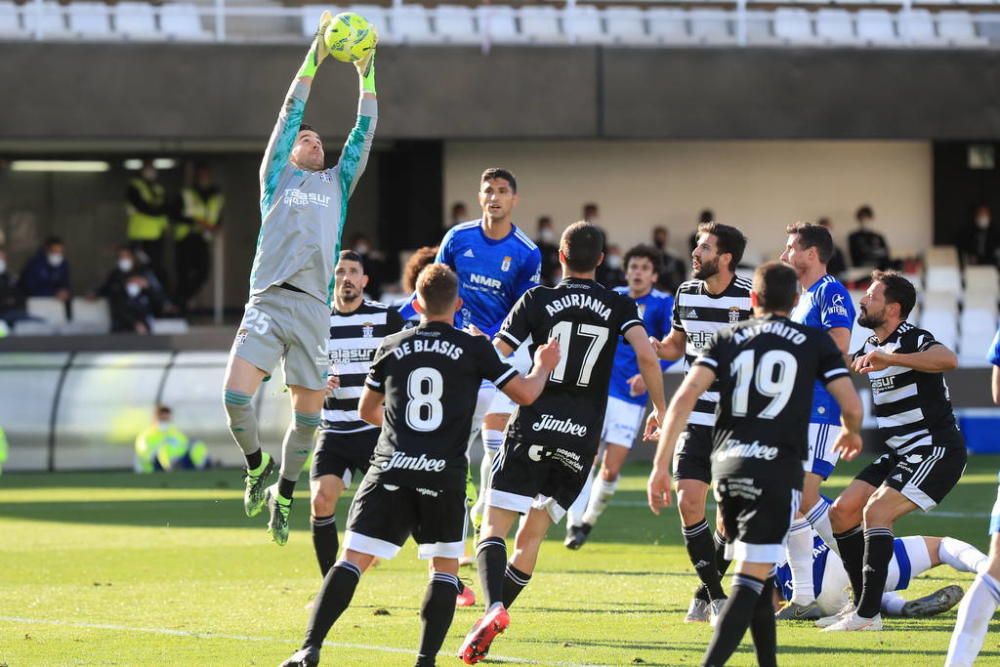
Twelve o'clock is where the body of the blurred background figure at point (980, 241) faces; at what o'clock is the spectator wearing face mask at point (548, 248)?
The spectator wearing face mask is roughly at 2 o'clock from the blurred background figure.

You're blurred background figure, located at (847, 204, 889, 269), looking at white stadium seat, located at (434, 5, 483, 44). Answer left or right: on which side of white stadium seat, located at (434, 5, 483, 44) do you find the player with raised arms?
left

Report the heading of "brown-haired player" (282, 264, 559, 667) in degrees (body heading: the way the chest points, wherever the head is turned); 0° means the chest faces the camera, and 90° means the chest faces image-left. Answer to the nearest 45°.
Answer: approximately 180°

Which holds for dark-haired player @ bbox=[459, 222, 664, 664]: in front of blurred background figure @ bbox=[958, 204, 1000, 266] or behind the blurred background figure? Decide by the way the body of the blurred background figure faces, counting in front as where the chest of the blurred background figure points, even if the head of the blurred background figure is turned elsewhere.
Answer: in front

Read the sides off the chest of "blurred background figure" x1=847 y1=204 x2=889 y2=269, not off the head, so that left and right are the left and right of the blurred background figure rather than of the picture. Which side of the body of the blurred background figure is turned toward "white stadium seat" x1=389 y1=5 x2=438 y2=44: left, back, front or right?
right

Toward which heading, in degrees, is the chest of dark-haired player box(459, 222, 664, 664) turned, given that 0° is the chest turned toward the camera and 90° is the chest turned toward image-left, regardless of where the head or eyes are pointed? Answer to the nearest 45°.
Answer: approximately 180°

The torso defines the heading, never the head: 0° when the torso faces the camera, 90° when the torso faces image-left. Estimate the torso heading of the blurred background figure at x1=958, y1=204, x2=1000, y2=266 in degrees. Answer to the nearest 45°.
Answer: approximately 0°

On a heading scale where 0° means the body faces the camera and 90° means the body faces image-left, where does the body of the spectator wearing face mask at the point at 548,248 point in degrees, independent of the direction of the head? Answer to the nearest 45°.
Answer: approximately 0°
